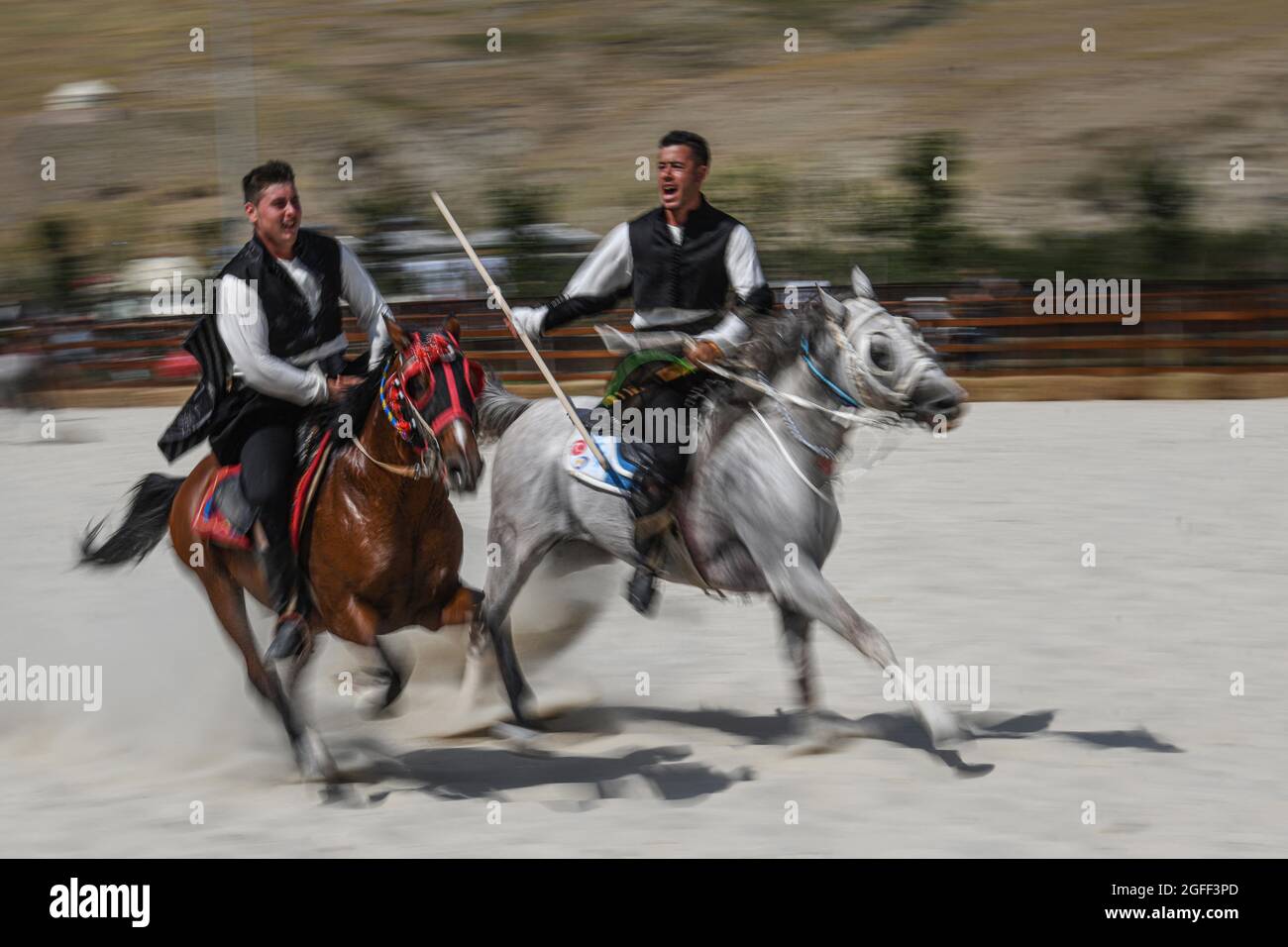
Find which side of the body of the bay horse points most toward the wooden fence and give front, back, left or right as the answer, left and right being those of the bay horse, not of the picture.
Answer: left

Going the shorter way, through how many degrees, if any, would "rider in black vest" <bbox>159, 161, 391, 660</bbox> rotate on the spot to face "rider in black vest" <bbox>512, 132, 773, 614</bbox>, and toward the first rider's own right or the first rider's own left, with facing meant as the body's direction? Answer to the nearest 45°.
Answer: approximately 45° to the first rider's own left

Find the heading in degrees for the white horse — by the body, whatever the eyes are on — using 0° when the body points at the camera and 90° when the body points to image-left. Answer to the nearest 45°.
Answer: approximately 270°

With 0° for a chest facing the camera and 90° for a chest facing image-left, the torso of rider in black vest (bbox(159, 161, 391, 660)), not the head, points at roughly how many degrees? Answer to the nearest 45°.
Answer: approximately 315°

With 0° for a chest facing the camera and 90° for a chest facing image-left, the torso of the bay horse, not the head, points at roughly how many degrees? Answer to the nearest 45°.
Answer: approximately 315°

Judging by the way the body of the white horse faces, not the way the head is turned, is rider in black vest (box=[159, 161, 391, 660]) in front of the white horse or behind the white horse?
behind

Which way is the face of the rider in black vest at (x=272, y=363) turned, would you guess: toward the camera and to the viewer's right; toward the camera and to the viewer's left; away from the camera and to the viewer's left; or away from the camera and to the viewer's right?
toward the camera and to the viewer's right

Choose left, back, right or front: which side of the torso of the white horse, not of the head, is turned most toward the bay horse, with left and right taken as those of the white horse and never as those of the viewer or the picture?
back

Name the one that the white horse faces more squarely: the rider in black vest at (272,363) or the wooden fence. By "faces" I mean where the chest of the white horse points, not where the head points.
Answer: the wooden fence

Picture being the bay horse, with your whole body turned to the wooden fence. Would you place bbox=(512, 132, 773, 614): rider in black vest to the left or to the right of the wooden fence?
right
